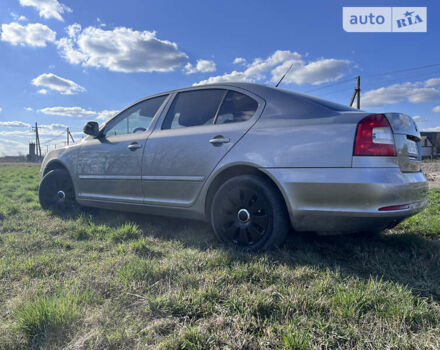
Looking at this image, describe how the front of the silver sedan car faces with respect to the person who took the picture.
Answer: facing away from the viewer and to the left of the viewer
